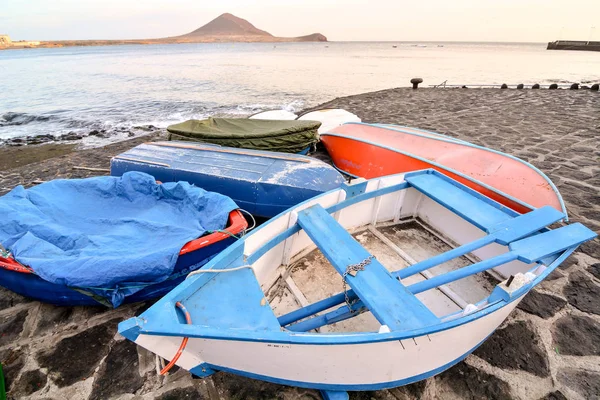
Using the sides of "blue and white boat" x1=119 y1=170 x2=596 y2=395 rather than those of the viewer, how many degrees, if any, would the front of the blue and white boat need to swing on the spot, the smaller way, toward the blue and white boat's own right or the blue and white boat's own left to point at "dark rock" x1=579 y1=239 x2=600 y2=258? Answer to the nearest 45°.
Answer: approximately 180°

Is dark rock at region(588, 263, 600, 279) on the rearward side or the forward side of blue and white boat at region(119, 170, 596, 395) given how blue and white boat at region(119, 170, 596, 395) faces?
on the rearward side

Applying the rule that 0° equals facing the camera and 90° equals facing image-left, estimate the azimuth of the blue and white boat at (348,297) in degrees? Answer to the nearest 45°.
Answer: approximately 45°

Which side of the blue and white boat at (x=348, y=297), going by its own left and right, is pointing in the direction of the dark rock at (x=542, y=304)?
back

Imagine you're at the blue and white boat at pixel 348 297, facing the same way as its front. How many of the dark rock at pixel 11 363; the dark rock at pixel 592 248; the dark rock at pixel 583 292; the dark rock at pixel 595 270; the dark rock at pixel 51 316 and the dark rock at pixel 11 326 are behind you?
3

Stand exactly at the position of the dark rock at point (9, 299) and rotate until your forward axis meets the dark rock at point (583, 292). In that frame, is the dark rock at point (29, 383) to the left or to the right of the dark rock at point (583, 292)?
right
